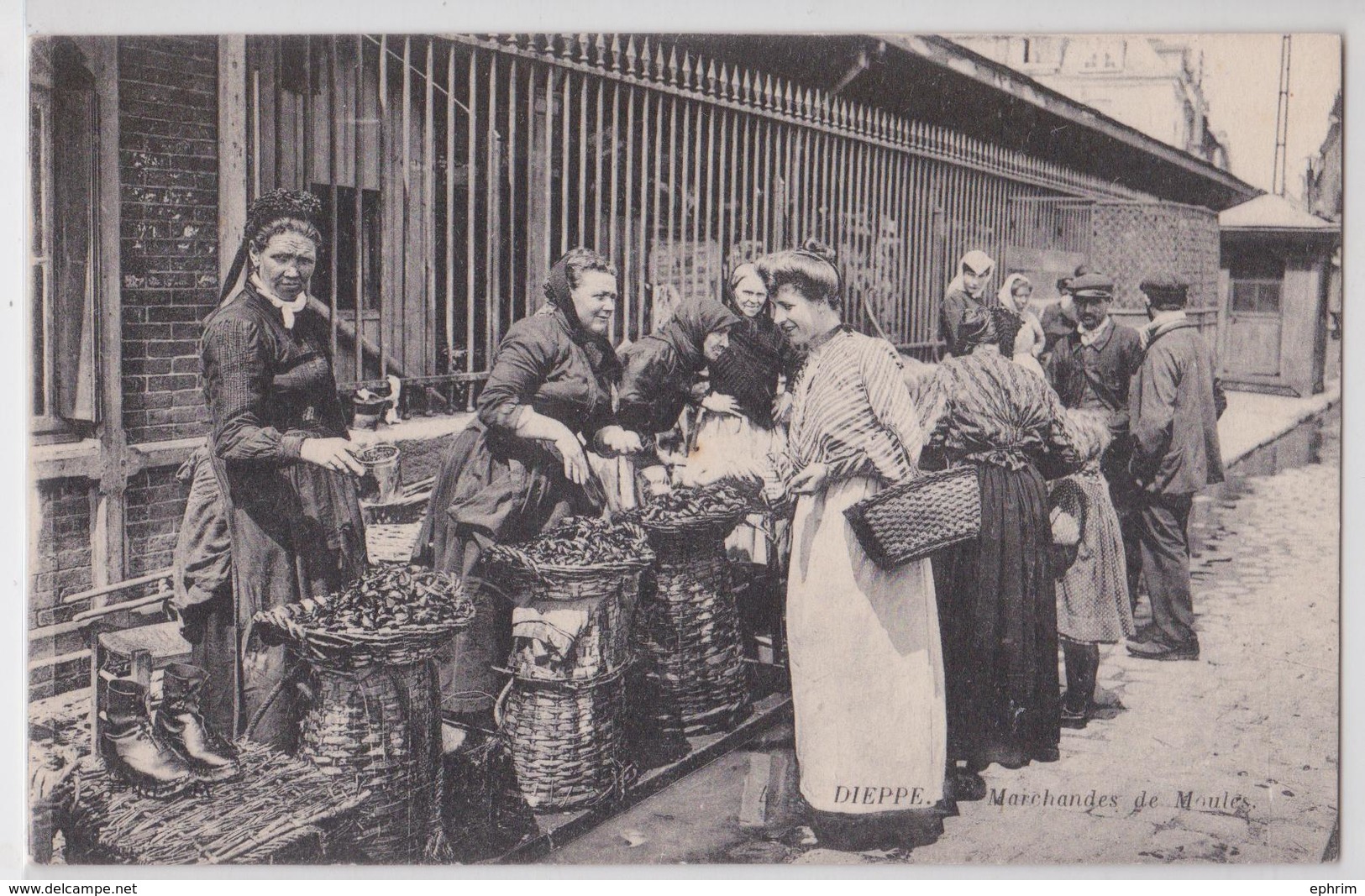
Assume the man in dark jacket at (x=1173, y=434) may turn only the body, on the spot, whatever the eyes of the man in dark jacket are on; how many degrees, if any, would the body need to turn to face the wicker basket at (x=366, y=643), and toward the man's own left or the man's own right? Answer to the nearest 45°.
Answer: approximately 90° to the man's own left

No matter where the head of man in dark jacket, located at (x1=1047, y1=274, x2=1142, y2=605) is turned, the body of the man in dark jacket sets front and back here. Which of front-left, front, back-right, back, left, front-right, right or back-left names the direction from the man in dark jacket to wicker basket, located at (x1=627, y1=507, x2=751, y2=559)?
front-right

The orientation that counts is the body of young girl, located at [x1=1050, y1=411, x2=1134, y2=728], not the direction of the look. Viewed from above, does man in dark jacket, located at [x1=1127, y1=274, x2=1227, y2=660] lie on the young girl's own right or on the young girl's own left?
on the young girl's own right

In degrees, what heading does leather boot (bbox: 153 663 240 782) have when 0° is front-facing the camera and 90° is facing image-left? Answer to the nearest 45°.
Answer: approximately 315°

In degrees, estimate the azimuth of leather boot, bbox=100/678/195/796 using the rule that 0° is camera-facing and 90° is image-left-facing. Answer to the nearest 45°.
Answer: approximately 315°

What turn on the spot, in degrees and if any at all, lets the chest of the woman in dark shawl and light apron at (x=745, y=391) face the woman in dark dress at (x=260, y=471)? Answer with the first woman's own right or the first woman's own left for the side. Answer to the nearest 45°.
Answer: approximately 45° to the first woman's own right

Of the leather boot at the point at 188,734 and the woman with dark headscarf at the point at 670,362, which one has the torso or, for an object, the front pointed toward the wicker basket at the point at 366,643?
the leather boot
